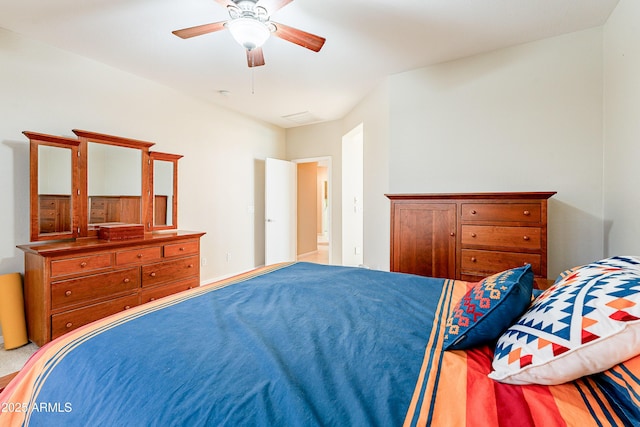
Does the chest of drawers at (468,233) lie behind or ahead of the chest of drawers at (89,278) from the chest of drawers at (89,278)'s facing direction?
ahead

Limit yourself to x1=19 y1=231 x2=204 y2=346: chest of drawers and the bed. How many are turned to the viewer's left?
1

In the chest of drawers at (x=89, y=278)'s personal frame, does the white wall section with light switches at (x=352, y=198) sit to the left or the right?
on its left

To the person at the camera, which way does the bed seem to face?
facing to the left of the viewer

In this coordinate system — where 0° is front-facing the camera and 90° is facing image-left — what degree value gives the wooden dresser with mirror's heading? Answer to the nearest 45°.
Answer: approximately 315°

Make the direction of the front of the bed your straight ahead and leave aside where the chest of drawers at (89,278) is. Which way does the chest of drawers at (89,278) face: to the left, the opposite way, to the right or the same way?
the opposite way

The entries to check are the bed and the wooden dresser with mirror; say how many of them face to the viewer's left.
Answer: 1

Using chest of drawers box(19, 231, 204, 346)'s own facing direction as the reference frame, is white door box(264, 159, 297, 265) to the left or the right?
on its left

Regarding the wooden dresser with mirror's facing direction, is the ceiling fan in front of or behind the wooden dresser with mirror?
in front

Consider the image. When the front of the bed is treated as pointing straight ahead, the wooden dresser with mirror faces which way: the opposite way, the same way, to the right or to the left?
the opposite way

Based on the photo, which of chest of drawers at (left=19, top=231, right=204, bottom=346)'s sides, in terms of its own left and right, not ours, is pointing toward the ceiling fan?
front

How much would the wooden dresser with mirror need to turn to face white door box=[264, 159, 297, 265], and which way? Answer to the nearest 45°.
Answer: approximately 90° to its left
